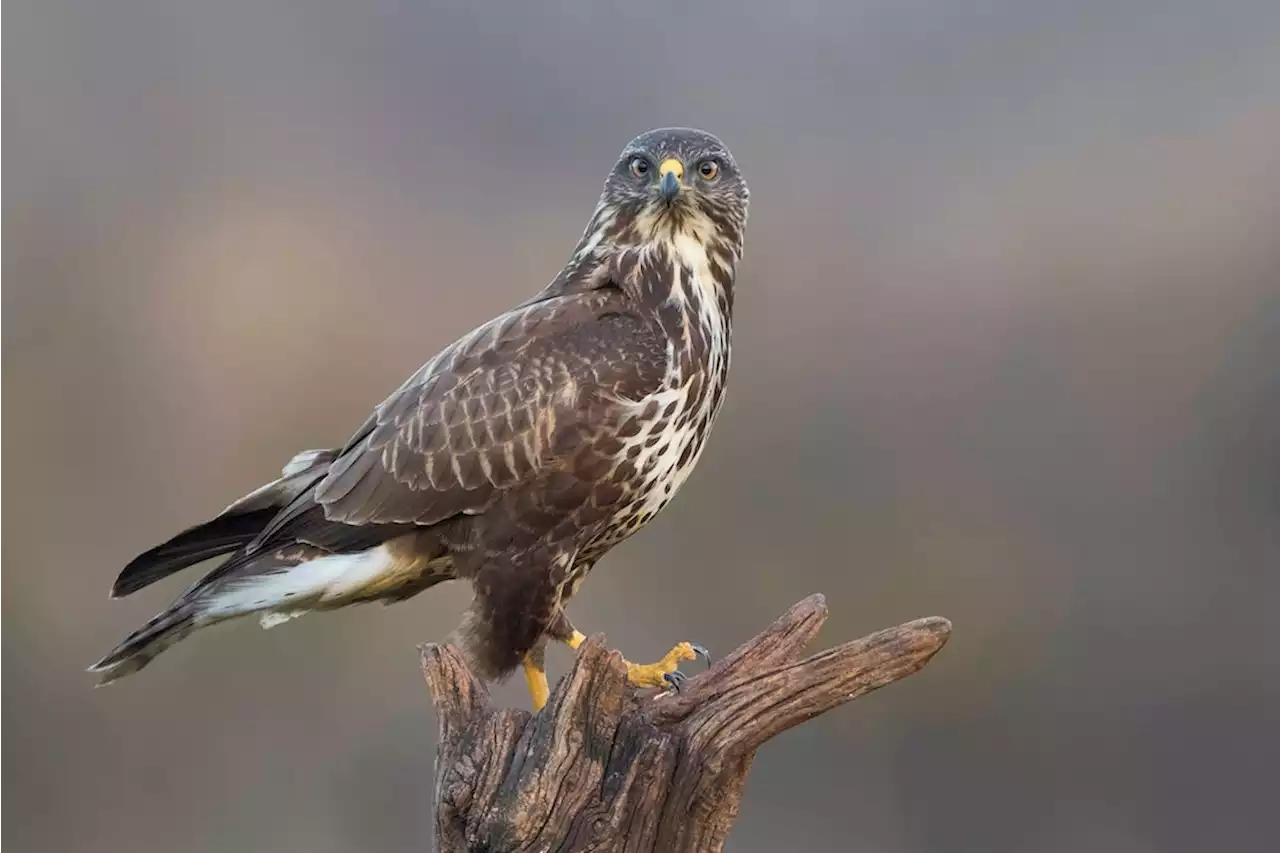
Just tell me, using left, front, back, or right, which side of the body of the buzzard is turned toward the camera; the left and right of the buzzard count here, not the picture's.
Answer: right
